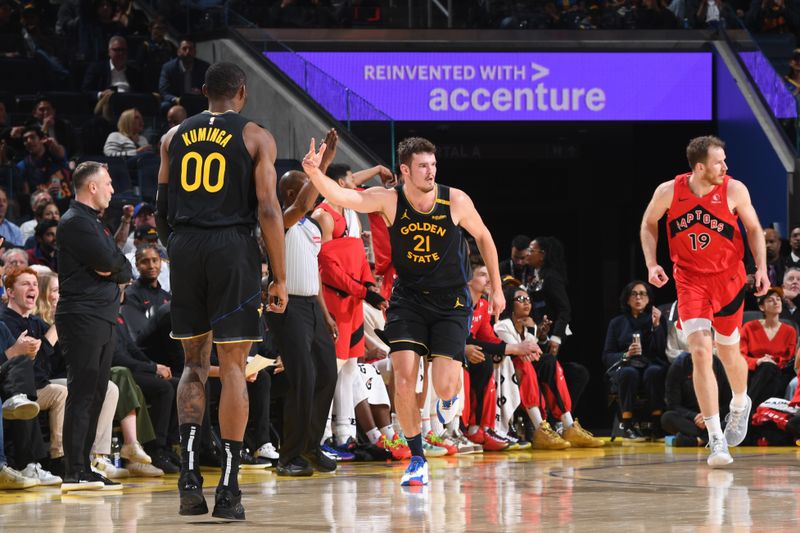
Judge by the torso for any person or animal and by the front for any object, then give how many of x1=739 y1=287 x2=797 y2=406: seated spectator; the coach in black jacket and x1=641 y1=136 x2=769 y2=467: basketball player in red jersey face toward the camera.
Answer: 2

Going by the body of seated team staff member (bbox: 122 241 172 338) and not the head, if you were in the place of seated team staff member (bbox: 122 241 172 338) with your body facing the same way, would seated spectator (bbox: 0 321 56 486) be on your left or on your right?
on your right

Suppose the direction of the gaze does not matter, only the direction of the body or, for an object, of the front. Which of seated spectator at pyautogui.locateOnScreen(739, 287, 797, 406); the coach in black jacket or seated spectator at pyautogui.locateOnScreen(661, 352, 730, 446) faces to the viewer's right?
the coach in black jacket

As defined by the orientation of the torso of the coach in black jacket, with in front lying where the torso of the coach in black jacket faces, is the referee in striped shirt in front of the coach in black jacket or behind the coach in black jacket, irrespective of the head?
in front

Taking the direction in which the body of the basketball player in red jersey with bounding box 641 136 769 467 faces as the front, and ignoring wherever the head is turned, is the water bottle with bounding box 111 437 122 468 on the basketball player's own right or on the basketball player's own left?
on the basketball player's own right

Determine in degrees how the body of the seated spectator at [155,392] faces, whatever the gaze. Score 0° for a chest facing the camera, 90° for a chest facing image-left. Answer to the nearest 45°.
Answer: approximately 315°

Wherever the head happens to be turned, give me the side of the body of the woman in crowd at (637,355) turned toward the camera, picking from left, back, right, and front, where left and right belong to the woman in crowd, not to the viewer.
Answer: front

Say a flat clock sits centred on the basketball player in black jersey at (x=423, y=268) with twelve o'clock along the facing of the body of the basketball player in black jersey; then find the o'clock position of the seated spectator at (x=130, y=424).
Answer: The seated spectator is roughly at 4 o'clock from the basketball player in black jersey.

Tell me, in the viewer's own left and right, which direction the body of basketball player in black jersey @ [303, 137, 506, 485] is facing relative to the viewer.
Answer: facing the viewer

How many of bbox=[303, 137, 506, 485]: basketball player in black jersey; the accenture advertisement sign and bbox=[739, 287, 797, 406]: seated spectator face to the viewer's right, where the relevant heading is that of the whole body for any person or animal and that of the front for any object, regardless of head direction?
0

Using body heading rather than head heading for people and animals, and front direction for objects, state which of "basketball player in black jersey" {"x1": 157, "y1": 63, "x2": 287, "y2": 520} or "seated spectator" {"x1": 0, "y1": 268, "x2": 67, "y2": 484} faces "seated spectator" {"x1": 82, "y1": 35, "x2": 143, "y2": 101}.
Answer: the basketball player in black jersey

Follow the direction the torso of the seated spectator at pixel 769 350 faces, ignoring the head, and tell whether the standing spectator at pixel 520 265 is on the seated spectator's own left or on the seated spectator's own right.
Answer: on the seated spectator's own right

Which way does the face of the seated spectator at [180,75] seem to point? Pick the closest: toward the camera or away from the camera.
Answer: toward the camera

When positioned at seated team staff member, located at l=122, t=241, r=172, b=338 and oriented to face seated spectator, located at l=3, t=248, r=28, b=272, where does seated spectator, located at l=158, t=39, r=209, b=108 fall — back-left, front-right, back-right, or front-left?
front-right

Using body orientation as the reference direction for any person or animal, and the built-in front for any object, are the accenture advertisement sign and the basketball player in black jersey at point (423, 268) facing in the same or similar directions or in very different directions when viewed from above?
same or similar directions

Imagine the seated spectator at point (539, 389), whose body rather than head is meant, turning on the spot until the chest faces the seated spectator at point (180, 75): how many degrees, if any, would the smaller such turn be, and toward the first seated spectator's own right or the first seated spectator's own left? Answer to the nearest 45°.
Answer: approximately 180°
